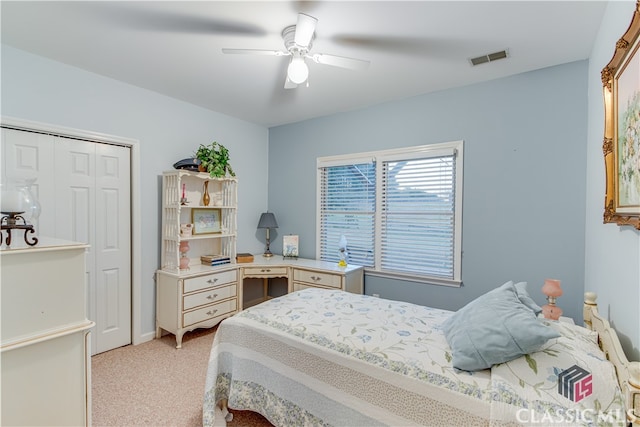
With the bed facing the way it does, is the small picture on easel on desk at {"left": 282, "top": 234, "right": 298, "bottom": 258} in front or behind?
in front

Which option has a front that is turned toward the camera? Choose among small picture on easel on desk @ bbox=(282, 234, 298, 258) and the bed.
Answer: the small picture on easel on desk

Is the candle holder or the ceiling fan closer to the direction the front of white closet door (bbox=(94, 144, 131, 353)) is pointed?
the ceiling fan

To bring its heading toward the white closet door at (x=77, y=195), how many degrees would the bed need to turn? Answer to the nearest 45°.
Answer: approximately 45° to its left

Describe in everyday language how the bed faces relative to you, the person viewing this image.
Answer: facing away from the viewer and to the left of the viewer

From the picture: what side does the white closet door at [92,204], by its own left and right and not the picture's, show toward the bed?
front

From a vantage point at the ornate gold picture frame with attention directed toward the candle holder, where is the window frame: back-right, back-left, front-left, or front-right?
front-right

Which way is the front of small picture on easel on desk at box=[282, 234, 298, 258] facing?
toward the camera

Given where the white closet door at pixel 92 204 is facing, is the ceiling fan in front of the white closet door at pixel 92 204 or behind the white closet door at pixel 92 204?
in front

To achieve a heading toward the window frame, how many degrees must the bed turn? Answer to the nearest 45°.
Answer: approximately 45° to its right

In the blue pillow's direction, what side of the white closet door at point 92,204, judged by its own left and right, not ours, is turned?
front

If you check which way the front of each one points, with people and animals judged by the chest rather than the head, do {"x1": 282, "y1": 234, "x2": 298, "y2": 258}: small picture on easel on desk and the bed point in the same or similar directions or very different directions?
very different directions

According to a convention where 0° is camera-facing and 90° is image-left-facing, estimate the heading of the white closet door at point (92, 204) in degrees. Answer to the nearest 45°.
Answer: approximately 315°

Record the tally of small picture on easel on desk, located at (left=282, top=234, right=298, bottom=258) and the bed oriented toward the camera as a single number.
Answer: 1
